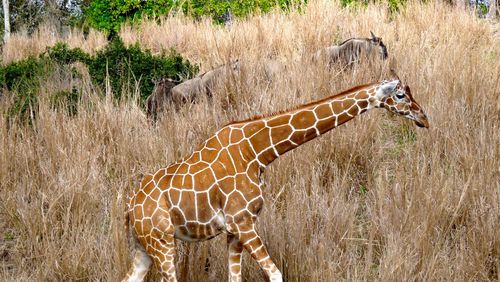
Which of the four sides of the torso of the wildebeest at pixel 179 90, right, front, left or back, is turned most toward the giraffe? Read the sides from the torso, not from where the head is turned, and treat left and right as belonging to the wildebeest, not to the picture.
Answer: left

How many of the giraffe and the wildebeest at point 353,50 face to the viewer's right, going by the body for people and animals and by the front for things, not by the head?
2

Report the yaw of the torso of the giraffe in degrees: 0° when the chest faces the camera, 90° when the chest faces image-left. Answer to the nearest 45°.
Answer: approximately 270°

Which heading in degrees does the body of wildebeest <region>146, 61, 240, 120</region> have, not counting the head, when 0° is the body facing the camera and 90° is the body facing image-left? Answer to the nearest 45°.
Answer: approximately 90°

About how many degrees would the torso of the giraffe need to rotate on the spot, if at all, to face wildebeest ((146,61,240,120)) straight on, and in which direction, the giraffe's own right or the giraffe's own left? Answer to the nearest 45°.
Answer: approximately 90° to the giraffe's own left

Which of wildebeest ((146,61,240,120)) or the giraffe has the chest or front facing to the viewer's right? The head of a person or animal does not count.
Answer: the giraffe

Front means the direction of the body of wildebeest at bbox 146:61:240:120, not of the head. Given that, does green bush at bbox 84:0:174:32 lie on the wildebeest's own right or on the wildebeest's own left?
on the wildebeest's own right

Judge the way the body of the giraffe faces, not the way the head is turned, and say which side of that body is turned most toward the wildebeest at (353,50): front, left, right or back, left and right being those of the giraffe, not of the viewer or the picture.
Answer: left

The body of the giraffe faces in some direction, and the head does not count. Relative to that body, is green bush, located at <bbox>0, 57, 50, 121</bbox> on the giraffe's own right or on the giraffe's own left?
on the giraffe's own left

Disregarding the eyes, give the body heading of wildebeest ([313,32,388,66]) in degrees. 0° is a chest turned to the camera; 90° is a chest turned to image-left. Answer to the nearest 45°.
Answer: approximately 270°

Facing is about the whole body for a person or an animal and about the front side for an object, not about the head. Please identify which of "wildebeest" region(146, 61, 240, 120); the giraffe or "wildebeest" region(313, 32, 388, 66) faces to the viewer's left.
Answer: "wildebeest" region(146, 61, 240, 120)
